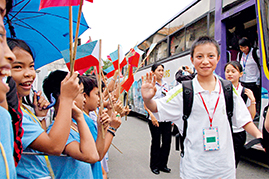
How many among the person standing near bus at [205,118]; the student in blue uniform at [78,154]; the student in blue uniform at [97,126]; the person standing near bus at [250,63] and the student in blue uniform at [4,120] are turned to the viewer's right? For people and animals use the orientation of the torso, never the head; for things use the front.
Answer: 3

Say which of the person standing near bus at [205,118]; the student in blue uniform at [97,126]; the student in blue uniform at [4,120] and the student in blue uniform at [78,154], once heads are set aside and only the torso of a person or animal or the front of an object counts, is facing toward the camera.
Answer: the person standing near bus

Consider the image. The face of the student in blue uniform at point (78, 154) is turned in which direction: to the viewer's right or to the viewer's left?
to the viewer's right

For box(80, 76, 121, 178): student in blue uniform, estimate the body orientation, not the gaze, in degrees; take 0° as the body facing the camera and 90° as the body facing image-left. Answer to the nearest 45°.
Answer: approximately 270°

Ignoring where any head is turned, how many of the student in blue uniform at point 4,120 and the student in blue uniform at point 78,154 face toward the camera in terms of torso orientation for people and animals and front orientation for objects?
0

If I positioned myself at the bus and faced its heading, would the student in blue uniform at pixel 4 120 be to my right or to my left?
on my right

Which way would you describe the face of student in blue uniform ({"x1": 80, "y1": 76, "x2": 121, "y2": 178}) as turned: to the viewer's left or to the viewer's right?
to the viewer's right

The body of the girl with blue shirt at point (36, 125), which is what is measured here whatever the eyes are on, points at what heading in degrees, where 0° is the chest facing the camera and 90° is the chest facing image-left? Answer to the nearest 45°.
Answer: approximately 315°

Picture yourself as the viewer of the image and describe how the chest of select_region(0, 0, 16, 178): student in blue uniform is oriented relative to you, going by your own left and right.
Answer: facing to the right of the viewer

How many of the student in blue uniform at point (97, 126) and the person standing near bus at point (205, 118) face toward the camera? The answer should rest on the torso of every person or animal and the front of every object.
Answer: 1

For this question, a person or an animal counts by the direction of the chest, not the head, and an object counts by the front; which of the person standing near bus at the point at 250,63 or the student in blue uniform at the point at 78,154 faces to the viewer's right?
the student in blue uniform

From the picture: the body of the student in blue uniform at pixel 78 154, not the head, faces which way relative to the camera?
to the viewer's right

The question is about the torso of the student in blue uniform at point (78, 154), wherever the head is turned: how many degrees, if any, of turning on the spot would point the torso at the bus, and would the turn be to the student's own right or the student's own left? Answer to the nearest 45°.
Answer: approximately 45° to the student's own left
